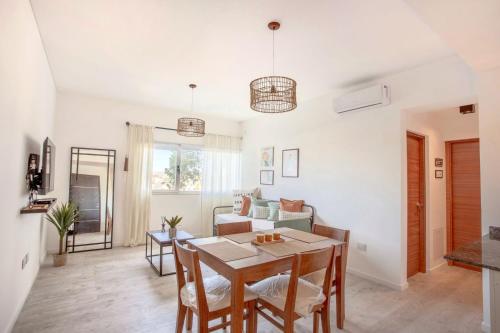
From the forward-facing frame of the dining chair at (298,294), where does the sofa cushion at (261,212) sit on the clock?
The sofa cushion is roughly at 1 o'clock from the dining chair.

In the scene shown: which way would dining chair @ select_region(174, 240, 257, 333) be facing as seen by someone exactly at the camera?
facing away from the viewer and to the right of the viewer

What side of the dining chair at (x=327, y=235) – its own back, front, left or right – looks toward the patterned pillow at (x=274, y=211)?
right

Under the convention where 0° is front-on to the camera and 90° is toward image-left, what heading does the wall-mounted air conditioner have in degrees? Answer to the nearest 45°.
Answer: approximately 45°

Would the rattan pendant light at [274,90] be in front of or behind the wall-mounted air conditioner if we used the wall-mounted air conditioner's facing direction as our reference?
in front

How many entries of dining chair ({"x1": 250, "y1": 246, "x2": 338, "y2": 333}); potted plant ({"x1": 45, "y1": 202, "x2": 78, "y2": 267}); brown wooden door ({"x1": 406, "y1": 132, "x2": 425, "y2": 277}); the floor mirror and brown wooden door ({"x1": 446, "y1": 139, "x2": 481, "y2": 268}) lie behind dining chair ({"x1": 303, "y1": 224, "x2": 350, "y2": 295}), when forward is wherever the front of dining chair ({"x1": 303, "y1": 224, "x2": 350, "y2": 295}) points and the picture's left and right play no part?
2

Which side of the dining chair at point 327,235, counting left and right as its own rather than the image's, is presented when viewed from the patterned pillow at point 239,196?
right

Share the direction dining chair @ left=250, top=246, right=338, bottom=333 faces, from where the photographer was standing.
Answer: facing away from the viewer and to the left of the viewer

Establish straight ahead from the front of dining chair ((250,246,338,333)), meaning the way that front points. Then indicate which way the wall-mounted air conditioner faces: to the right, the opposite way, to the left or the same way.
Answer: to the left

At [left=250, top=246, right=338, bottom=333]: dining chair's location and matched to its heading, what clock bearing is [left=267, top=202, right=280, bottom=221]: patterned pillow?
The patterned pillow is roughly at 1 o'clock from the dining chair.

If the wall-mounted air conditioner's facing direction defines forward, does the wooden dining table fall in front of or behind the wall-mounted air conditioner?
in front
